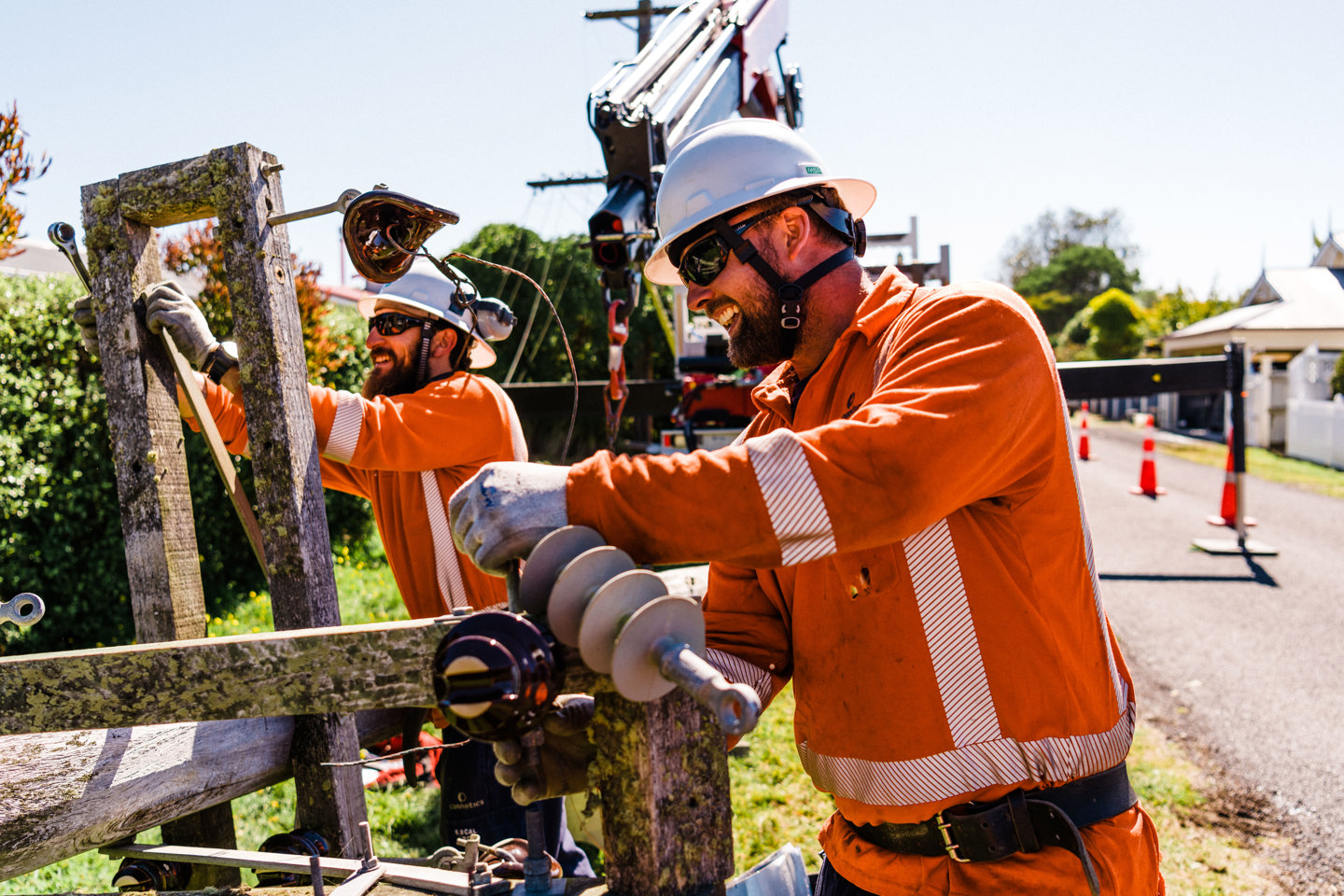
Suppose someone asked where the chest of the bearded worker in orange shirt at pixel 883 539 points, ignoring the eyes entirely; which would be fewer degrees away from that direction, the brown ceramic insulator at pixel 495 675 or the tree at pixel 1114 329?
the brown ceramic insulator

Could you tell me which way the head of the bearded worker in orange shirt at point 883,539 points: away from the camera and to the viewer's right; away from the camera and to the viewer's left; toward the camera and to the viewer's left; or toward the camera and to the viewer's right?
toward the camera and to the viewer's left

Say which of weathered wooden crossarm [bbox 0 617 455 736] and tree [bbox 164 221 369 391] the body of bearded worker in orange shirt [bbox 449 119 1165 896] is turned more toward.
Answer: the weathered wooden crossarm

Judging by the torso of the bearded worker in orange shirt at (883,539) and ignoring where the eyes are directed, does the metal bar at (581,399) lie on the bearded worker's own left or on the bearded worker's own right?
on the bearded worker's own right

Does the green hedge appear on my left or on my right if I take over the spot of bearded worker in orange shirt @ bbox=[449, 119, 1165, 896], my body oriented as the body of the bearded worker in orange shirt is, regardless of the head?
on my right

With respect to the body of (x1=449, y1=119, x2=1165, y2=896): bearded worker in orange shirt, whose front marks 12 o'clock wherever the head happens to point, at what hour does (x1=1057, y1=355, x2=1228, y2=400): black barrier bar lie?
The black barrier bar is roughly at 5 o'clock from the bearded worker in orange shirt.

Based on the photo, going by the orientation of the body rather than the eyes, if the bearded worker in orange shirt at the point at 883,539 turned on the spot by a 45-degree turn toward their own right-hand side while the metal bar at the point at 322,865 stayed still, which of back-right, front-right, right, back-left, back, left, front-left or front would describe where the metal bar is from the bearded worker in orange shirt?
front

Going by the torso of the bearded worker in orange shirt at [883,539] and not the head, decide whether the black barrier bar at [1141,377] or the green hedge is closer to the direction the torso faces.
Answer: the green hedge

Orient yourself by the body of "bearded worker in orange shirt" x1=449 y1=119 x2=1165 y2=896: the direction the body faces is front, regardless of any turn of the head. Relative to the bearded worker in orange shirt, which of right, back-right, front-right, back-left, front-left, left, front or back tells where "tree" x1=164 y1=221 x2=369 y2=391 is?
right

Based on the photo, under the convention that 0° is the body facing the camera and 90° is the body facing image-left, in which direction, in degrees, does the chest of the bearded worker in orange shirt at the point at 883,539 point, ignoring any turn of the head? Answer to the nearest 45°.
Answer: approximately 45°

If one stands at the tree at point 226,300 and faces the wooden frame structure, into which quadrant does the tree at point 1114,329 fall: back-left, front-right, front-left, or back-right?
back-left

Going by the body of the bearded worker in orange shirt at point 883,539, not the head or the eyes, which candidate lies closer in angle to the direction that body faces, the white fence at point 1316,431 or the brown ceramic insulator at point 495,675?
the brown ceramic insulator
